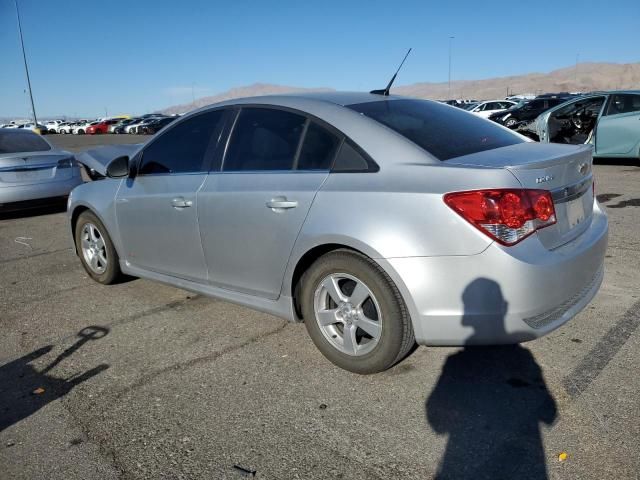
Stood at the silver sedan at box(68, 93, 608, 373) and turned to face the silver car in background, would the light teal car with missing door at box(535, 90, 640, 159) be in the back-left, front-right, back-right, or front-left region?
front-right

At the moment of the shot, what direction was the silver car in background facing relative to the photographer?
facing away from the viewer and to the left of the viewer

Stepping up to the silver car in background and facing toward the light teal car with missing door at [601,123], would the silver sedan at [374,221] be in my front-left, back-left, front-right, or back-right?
front-right

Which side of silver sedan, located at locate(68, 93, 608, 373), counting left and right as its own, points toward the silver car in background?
front

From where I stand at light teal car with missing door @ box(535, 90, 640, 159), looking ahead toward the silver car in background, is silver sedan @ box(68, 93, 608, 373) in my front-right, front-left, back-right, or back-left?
front-left

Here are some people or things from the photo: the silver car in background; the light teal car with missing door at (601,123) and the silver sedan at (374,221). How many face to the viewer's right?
0

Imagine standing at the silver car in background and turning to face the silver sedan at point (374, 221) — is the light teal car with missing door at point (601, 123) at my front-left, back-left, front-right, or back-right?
front-left

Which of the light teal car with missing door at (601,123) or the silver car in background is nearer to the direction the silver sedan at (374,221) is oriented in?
the silver car in background

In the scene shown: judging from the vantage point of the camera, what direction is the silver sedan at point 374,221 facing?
facing away from the viewer and to the left of the viewer

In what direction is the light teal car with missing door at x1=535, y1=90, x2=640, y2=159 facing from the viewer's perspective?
to the viewer's left

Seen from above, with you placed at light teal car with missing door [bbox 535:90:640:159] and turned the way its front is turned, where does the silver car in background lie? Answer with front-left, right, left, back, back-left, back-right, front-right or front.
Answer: front-left

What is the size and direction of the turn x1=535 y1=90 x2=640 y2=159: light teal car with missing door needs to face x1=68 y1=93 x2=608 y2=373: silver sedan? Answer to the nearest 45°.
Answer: approximately 90° to its left
